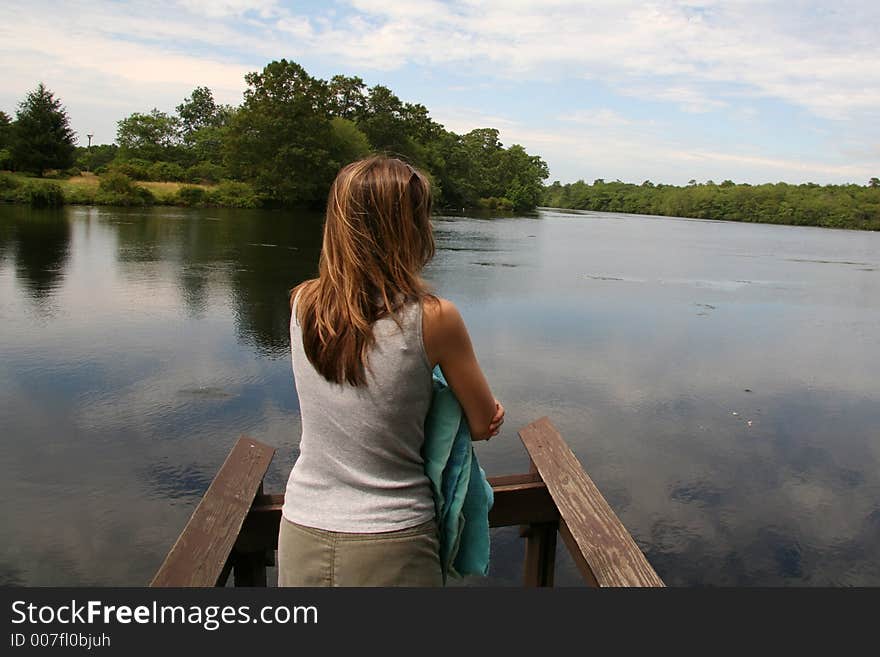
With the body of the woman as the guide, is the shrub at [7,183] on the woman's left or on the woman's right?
on the woman's left

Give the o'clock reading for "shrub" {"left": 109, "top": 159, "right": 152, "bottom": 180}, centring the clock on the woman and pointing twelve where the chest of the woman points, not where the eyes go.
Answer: The shrub is roughly at 10 o'clock from the woman.

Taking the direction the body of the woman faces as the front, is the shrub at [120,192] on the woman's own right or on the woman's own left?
on the woman's own left

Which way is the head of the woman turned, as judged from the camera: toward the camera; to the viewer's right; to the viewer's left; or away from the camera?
away from the camera

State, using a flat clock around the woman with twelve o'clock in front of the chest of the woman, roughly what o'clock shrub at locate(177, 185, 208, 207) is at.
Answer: The shrub is roughly at 10 o'clock from the woman.

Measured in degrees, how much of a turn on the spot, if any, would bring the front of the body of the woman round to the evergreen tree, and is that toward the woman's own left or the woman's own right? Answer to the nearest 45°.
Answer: approximately 90° to the woman's own left

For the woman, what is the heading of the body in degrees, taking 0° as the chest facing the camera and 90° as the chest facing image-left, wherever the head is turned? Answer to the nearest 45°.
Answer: approximately 225°
